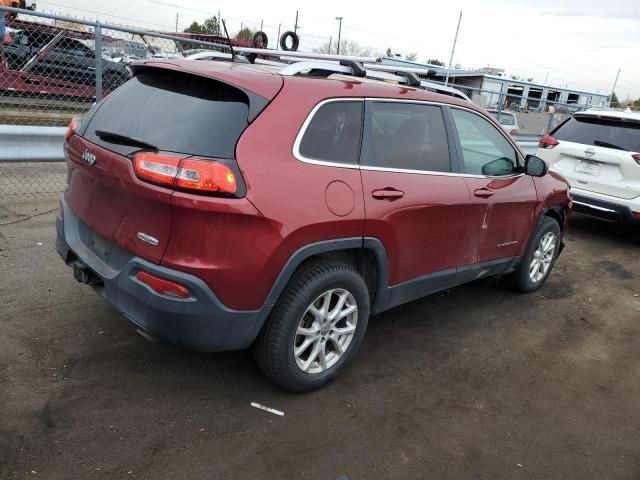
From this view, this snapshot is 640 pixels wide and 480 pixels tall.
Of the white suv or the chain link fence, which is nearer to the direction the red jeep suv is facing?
the white suv

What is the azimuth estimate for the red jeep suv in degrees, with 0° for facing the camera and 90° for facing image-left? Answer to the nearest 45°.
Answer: approximately 225°

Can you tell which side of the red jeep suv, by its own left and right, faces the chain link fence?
left

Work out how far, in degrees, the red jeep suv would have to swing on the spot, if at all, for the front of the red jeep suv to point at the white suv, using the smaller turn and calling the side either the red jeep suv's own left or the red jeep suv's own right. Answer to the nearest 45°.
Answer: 0° — it already faces it

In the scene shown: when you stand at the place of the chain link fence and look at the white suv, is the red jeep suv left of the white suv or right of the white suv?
right
